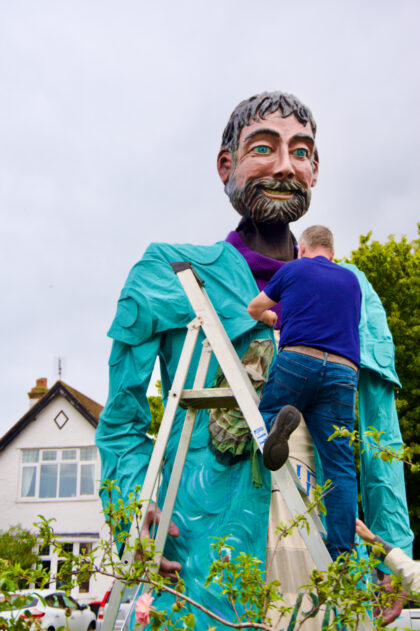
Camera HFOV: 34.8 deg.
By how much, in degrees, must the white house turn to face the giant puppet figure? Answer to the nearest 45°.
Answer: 0° — it already faces it

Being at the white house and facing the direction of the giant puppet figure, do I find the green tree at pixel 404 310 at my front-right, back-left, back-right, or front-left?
front-left

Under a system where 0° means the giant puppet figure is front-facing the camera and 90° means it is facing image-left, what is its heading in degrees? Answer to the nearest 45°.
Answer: approximately 0°

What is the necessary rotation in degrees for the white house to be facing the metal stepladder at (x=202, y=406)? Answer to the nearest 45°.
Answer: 0° — it already faces it

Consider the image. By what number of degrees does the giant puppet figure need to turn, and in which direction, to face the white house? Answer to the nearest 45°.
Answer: approximately 180°

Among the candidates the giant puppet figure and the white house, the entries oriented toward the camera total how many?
2

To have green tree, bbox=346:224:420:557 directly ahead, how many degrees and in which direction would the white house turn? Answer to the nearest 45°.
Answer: approximately 45° to its left
